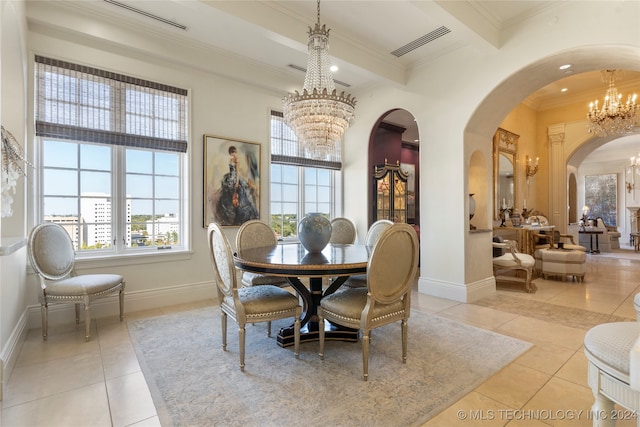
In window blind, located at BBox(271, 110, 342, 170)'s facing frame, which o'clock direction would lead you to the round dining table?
The round dining table is roughly at 1 o'clock from the window blind.

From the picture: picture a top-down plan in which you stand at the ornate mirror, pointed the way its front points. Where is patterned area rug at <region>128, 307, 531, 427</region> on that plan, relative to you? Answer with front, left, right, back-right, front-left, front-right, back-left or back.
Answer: front-right

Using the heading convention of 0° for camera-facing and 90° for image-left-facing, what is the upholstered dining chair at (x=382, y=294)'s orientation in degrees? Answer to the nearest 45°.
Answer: approximately 135°

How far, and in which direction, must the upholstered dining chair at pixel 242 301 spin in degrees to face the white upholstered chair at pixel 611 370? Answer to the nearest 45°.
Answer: approximately 90° to its right

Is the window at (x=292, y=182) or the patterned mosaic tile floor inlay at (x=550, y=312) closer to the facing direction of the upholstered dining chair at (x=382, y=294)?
the window

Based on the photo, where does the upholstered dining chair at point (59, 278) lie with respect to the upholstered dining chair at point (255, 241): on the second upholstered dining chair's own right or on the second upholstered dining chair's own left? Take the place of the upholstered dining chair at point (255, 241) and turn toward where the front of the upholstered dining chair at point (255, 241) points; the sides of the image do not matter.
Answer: on the second upholstered dining chair's own right

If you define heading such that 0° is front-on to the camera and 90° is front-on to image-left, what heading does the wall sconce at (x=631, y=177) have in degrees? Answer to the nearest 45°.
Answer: approximately 45°

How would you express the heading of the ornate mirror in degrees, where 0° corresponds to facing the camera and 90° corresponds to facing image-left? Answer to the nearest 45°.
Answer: approximately 315°

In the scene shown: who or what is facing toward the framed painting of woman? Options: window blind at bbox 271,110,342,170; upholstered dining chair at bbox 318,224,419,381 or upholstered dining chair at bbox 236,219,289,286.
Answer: upholstered dining chair at bbox 318,224,419,381

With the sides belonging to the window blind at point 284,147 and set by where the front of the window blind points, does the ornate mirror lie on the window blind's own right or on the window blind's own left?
on the window blind's own left
